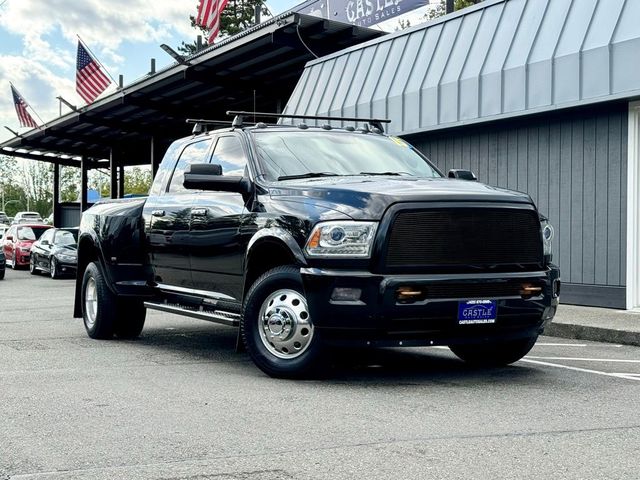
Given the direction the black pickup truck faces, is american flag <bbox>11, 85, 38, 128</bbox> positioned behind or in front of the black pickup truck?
behind

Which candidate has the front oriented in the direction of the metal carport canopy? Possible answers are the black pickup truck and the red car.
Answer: the red car

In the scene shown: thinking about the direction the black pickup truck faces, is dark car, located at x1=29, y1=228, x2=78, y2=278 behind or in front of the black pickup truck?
behind

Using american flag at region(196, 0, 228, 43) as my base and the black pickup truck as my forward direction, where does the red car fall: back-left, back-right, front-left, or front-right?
back-right
